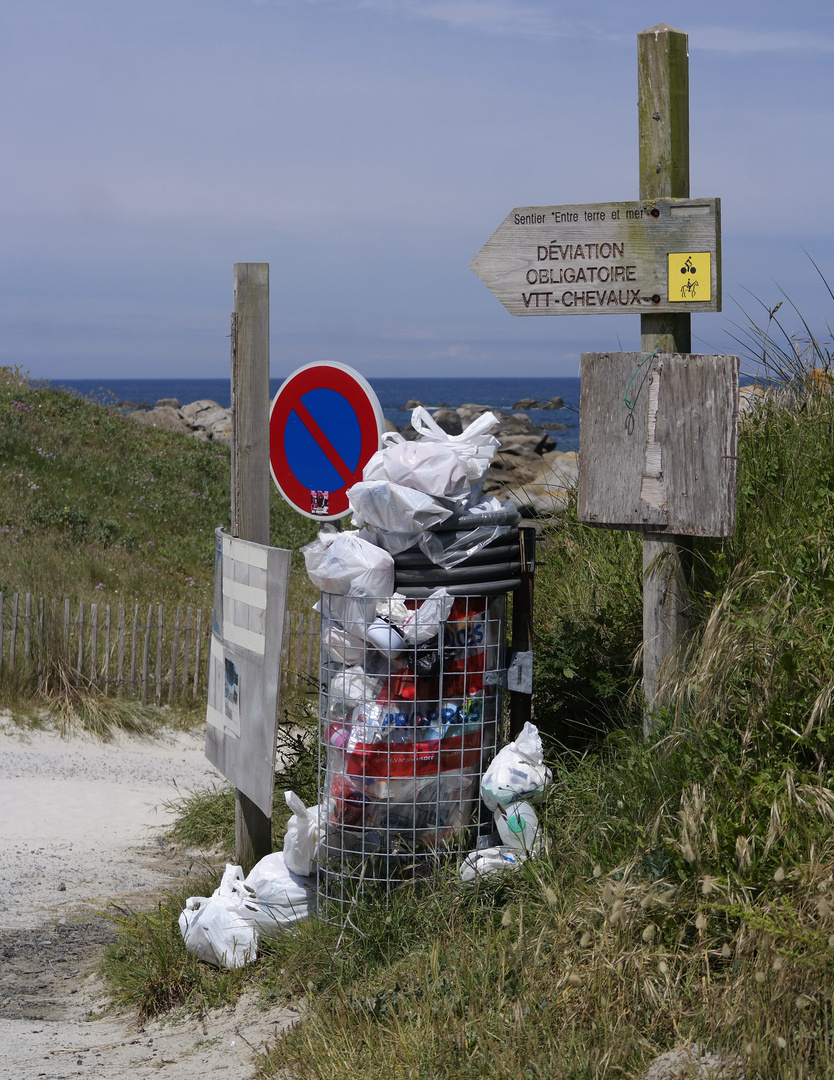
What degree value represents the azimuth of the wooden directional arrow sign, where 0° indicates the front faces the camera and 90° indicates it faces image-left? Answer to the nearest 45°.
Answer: approximately 0°
